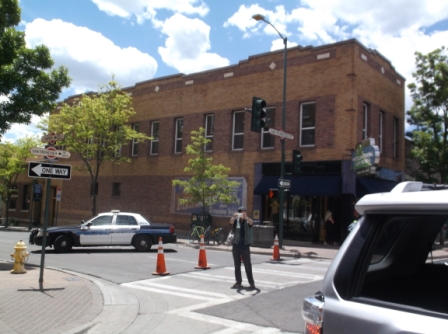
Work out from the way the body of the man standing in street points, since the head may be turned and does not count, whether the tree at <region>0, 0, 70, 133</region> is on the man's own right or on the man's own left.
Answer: on the man's own right

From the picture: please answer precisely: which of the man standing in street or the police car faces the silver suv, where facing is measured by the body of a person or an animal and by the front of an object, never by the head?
the man standing in street

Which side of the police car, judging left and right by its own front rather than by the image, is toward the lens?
left

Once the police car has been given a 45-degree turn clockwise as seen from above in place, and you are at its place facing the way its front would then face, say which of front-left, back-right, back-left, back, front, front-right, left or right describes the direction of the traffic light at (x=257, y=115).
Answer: back

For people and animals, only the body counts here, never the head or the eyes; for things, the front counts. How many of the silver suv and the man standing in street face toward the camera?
1
